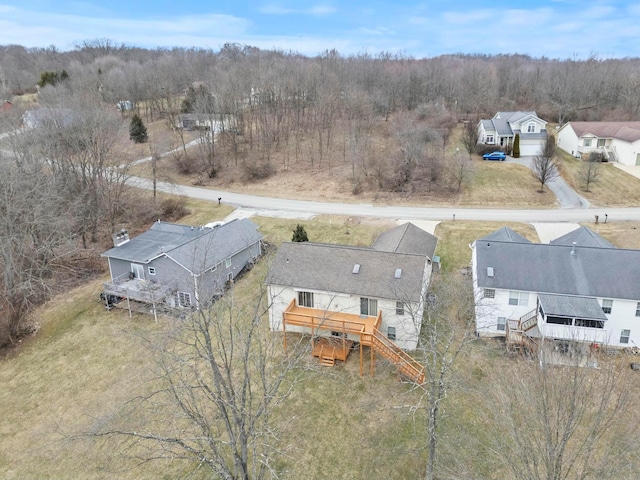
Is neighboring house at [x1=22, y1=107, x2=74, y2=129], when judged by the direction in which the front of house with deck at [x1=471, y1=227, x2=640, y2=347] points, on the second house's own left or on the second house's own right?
on the second house's own left

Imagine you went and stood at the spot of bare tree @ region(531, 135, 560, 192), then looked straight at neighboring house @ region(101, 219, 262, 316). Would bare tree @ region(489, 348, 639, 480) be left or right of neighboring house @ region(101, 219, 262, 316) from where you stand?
left

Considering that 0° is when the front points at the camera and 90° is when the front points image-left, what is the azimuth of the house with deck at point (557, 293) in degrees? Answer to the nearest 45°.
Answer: approximately 180°

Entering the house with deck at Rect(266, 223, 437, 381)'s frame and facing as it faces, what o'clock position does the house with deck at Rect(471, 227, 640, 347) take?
the house with deck at Rect(471, 227, 640, 347) is roughly at 3 o'clock from the house with deck at Rect(266, 223, 437, 381).

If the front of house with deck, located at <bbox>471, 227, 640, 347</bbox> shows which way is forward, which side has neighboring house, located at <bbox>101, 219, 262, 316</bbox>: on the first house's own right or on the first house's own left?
on the first house's own left

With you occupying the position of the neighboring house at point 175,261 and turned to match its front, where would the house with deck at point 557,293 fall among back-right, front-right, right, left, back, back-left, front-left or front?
right

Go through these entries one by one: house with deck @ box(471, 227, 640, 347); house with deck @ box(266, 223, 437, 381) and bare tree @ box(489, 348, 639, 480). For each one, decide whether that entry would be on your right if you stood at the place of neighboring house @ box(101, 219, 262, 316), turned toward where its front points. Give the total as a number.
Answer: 3

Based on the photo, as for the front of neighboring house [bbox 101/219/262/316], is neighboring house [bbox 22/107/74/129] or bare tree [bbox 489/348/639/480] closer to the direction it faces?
the neighboring house

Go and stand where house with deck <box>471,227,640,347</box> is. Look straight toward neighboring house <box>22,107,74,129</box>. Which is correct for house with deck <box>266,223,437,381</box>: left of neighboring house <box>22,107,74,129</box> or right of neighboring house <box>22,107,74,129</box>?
left

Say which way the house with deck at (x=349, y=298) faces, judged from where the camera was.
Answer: facing away from the viewer

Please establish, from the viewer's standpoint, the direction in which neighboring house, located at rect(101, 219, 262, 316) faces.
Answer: facing away from the viewer and to the right of the viewer

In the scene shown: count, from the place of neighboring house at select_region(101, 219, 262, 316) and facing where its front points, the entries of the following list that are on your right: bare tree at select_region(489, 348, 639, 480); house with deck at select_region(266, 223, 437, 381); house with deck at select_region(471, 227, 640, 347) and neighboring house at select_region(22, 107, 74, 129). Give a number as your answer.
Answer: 3
